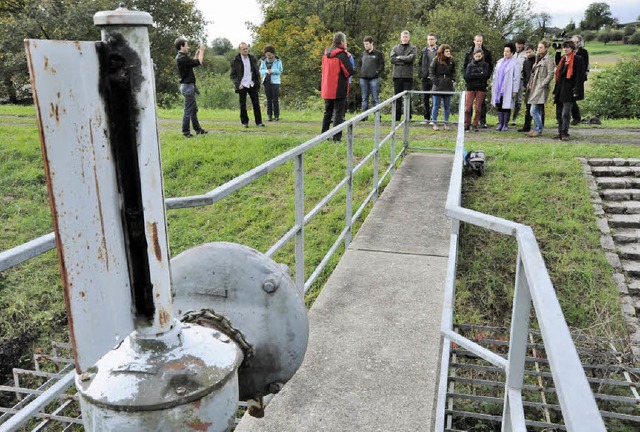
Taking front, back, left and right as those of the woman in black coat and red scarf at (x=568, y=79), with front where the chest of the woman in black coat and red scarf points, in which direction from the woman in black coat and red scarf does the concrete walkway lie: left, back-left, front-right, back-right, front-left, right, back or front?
front-left

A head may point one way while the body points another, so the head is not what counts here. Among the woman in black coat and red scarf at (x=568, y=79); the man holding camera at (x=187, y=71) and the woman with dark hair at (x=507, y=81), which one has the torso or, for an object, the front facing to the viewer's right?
the man holding camera

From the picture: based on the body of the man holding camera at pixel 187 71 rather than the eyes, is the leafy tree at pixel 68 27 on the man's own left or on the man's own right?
on the man's own left

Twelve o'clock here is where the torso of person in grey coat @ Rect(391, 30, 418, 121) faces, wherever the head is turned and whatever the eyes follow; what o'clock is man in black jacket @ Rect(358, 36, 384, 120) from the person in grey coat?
The man in black jacket is roughly at 3 o'clock from the person in grey coat.

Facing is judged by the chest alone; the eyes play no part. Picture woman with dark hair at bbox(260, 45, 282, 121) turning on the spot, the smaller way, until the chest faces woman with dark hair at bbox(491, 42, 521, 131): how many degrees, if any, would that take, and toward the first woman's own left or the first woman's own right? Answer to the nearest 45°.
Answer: approximately 45° to the first woman's own left

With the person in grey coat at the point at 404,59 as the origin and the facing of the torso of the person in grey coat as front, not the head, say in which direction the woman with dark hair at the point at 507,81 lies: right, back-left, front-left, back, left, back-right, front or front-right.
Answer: left

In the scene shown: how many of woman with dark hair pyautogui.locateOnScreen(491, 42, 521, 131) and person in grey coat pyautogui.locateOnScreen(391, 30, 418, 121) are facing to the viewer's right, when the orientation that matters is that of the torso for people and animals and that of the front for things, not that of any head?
0

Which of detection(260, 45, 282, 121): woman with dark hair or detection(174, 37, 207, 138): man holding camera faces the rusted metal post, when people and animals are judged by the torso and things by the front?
the woman with dark hair

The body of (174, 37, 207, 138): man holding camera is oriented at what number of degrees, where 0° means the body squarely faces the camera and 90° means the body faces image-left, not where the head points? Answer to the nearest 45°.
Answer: approximately 270°

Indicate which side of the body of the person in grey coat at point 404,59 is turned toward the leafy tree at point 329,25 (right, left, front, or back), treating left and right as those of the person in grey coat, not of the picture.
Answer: back

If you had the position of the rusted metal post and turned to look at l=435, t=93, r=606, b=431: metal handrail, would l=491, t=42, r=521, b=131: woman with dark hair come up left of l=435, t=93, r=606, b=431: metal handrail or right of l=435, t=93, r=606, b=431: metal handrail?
left

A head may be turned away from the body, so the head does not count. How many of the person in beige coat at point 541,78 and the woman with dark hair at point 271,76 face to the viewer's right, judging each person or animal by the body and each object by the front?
0

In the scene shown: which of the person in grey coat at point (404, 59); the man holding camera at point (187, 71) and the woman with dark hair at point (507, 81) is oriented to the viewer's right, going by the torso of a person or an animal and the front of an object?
the man holding camera

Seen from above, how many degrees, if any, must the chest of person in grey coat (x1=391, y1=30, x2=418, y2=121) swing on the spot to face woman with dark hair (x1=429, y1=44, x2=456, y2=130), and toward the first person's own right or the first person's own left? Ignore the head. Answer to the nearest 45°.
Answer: approximately 45° to the first person's own left

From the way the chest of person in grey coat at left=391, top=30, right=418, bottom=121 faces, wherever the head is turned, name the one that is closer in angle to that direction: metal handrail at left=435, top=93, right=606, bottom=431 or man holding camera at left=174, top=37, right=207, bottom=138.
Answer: the metal handrail

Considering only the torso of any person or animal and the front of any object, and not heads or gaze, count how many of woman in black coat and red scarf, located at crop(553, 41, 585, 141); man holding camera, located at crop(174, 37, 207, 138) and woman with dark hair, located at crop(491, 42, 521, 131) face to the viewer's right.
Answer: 1
